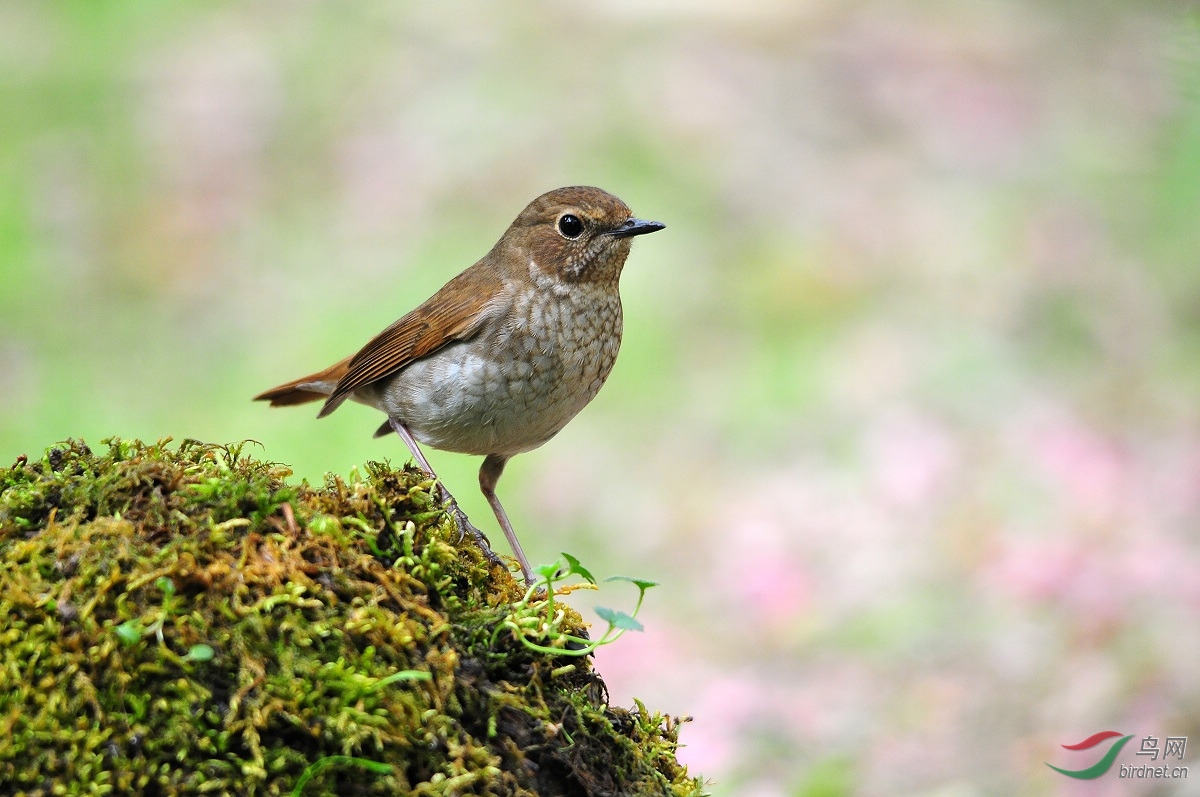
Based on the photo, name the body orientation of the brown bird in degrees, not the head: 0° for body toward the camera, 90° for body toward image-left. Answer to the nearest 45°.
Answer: approximately 270°
